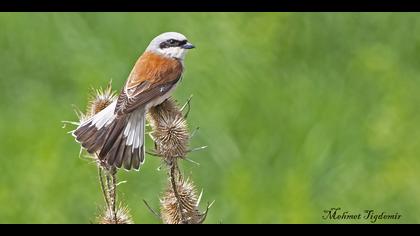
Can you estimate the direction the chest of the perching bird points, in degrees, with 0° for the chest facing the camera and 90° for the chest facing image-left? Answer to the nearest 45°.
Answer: approximately 225°
